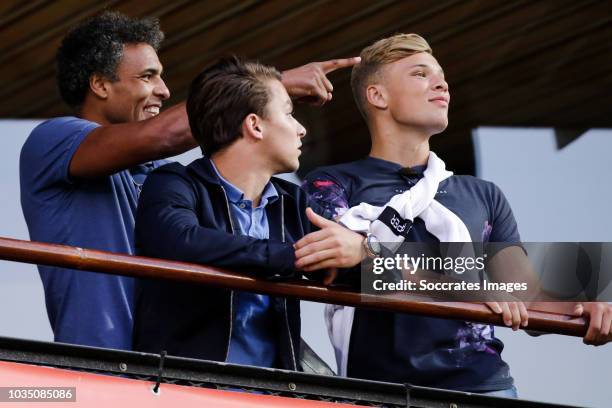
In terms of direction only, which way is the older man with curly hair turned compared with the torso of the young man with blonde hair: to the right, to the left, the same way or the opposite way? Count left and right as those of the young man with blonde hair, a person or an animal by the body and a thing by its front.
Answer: to the left

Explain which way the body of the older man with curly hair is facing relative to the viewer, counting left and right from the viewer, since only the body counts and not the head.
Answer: facing to the right of the viewer

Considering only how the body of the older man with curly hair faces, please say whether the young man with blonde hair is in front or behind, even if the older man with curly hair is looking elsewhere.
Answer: in front

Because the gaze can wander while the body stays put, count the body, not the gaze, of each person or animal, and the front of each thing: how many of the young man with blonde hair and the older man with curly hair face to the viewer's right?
1

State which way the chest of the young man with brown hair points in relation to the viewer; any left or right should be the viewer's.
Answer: facing the viewer and to the right of the viewer

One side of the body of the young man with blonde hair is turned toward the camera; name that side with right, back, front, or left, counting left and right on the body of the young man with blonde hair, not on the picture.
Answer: front

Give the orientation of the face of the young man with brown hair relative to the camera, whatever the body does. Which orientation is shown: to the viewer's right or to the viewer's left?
to the viewer's right
